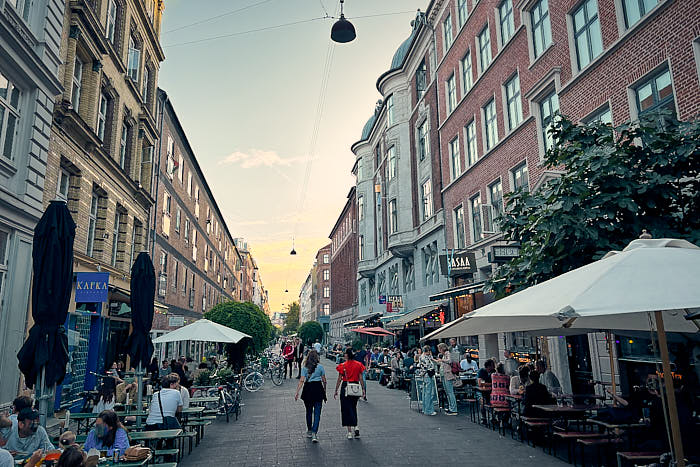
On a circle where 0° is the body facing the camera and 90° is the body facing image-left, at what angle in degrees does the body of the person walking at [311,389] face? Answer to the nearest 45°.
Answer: approximately 180°

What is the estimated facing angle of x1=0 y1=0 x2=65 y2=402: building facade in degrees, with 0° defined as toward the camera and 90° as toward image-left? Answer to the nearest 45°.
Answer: approximately 315°

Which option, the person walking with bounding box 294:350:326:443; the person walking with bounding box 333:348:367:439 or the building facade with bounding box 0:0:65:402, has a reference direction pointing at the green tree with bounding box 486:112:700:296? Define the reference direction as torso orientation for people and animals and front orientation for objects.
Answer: the building facade

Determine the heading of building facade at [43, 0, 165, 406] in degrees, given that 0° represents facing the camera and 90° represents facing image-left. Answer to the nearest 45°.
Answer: approximately 315°

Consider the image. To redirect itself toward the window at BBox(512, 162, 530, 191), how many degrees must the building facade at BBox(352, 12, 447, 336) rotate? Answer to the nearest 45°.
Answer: approximately 45° to its left

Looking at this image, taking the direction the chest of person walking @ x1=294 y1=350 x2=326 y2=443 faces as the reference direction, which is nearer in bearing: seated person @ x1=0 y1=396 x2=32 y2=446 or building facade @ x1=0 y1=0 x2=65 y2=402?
the building facade

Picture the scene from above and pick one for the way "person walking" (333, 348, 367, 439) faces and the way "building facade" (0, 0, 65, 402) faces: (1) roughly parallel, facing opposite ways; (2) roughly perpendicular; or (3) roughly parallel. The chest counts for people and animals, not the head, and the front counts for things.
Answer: roughly perpendicular

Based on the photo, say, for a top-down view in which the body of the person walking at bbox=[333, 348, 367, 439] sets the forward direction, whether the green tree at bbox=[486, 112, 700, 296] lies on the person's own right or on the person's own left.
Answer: on the person's own right

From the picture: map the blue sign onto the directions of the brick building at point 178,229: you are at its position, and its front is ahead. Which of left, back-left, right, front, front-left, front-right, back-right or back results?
right

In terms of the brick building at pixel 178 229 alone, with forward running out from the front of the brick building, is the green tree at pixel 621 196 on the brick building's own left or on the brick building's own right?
on the brick building's own right

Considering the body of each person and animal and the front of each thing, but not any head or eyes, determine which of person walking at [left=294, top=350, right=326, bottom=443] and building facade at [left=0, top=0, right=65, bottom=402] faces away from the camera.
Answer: the person walking

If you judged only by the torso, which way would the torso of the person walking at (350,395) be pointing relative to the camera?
away from the camera

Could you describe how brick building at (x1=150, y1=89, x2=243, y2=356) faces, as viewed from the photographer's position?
facing to the right of the viewer

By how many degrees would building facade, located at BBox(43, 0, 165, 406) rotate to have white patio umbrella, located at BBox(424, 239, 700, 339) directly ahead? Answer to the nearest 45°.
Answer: approximately 45° to its right

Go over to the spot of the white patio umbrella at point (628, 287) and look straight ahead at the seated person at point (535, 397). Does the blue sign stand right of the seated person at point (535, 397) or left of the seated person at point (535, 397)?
left

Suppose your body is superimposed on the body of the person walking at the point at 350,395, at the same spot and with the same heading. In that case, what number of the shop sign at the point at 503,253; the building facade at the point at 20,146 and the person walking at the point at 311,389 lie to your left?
2

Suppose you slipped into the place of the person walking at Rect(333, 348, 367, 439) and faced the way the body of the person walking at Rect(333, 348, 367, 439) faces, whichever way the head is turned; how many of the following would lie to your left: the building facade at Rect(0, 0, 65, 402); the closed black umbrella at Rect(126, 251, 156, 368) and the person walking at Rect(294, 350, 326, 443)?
3

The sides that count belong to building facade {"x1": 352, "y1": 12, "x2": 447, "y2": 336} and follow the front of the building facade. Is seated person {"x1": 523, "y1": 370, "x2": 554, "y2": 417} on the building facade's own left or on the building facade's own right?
on the building facade's own left
